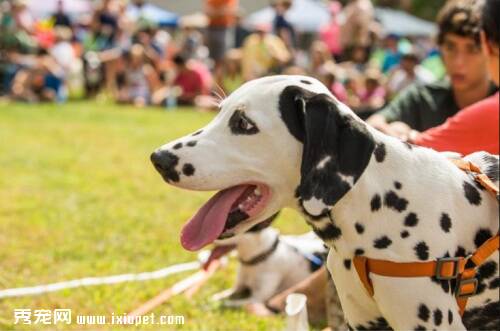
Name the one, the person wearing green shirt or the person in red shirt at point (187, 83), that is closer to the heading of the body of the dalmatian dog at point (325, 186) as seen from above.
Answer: the person in red shirt

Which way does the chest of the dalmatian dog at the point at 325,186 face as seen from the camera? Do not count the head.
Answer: to the viewer's left

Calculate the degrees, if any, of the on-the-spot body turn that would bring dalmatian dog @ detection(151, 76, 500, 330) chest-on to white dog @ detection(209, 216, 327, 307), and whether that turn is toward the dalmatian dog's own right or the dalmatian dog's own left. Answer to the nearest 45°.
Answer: approximately 90° to the dalmatian dog's own right

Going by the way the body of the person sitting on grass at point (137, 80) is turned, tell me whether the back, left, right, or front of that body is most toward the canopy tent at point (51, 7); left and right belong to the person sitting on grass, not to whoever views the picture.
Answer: back

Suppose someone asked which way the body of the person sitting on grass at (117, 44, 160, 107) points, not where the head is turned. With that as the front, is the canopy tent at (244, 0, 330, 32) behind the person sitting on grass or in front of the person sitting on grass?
behind

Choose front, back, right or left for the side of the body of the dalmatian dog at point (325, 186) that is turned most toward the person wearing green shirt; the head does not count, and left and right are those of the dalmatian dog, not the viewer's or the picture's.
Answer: right

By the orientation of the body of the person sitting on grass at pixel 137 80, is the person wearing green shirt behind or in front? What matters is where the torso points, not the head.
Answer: in front

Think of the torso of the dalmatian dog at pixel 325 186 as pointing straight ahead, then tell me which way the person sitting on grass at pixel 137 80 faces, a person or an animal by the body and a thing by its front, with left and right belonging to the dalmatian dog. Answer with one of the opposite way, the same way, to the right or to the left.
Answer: to the left

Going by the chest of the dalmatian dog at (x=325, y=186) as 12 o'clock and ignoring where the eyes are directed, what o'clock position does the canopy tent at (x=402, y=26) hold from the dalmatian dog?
The canopy tent is roughly at 3 o'clock from the dalmatian dog.

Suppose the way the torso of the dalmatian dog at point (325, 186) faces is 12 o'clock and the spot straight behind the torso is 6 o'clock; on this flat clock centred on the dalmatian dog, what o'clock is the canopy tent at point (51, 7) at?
The canopy tent is roughly at 2 o'clock from the dalmatian dog.

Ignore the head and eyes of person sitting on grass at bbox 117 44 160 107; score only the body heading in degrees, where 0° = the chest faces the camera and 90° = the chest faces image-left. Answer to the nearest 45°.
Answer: approximately 0°

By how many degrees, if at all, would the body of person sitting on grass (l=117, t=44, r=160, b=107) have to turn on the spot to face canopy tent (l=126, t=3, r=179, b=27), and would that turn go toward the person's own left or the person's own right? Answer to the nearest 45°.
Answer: approximately 180°

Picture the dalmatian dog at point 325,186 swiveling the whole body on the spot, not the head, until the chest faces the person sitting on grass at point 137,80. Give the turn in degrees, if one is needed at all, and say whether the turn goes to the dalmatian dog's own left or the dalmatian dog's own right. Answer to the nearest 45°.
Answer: approximately 90° to the dalmatian dog's own right

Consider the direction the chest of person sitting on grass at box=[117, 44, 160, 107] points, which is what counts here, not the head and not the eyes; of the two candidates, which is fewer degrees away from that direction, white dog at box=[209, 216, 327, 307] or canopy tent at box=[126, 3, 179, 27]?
the white dog

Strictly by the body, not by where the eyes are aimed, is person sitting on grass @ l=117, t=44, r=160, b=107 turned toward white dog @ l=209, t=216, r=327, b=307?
yes
